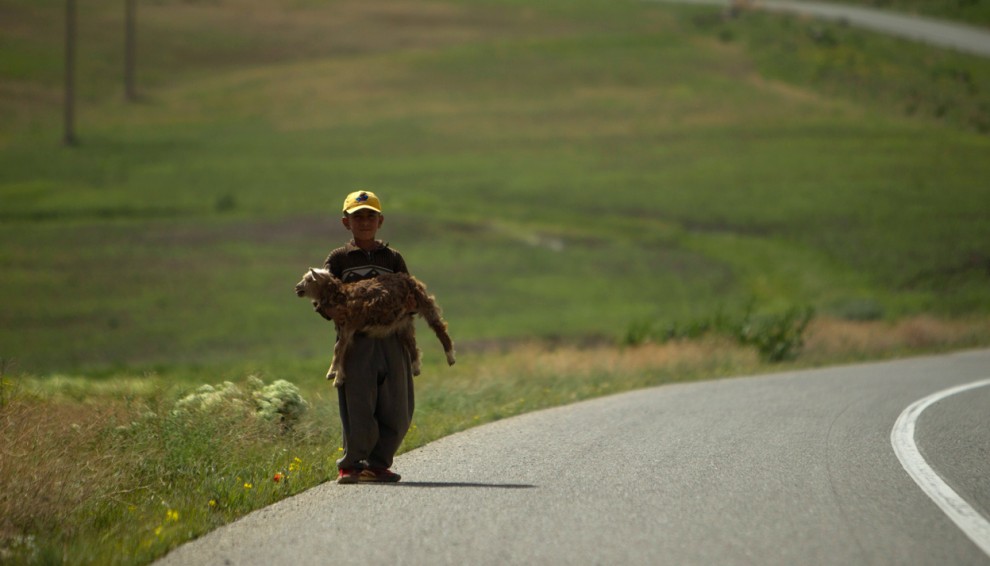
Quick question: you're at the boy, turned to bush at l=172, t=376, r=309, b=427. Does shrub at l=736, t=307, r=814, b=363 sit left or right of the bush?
right

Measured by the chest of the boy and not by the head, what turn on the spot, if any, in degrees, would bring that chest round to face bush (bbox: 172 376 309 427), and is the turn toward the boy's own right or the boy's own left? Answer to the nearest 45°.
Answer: approximately 135° to the boy's own right

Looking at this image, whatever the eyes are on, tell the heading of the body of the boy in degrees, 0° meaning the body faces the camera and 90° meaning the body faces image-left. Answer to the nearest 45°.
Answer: approximately 0°

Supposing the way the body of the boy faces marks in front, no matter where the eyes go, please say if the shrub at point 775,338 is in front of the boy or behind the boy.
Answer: behind
